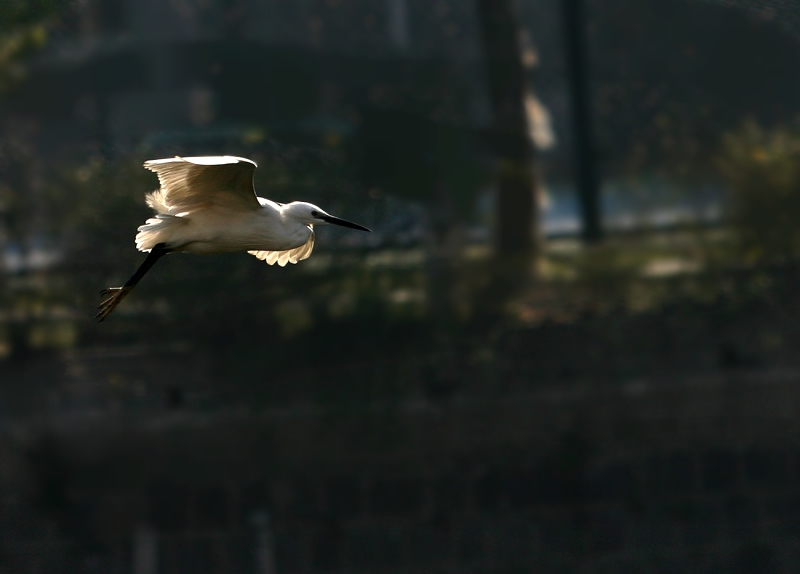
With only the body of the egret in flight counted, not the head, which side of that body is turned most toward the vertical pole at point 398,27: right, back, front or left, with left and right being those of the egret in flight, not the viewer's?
left

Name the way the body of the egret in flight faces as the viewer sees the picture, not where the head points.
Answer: to the viewer's right

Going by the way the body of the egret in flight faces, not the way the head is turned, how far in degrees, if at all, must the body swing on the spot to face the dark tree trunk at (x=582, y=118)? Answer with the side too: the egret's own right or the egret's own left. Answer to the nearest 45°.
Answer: approximately 45° to the egret's own left
